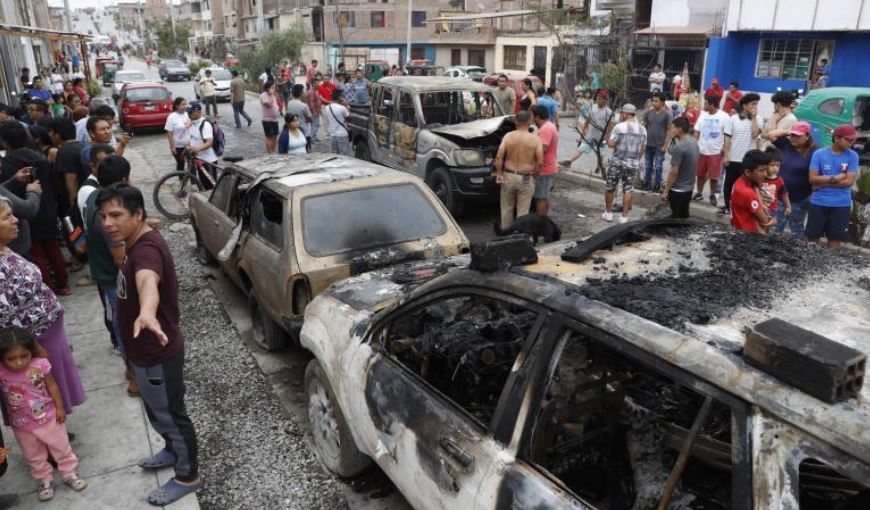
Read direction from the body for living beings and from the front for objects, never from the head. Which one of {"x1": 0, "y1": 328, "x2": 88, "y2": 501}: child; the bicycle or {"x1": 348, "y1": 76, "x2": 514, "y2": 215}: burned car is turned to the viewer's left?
the bicycle

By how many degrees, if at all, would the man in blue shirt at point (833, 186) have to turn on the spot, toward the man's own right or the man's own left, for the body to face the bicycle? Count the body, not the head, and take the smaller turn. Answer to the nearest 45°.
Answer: approximately 90° to the man's own right

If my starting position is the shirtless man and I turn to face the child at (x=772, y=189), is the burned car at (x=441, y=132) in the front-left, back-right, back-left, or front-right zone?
back-left

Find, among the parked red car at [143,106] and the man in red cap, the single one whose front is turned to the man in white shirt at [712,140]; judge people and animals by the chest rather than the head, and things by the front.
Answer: the man in red cap

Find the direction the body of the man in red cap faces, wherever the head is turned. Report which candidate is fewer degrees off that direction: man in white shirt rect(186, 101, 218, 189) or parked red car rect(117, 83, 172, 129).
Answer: the man in white shirt

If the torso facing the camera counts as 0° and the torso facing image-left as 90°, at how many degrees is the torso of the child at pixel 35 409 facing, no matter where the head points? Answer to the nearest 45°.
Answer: approximately 0°

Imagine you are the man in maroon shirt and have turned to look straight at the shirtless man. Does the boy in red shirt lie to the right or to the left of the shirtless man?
right

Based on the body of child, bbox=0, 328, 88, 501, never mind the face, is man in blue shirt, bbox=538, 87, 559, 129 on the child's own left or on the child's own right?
on the child's own left

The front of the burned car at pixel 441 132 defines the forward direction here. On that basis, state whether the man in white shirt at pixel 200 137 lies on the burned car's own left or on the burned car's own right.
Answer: on the burned car's own right

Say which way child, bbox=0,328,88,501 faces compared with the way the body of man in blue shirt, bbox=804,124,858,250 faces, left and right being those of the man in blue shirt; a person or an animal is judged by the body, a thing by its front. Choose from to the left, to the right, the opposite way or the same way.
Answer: to the left
